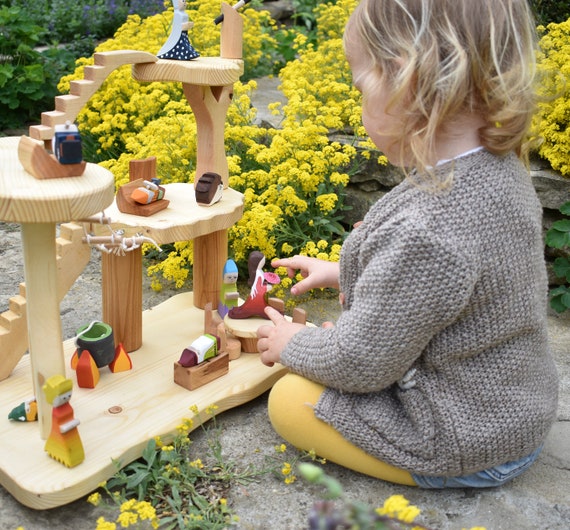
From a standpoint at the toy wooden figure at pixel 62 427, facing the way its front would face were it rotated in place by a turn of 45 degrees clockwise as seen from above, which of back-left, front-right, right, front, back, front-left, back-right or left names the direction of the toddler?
left

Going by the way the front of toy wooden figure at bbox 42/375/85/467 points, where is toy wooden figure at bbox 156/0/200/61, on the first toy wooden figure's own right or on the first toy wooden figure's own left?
on the first toy wooden figure's own left

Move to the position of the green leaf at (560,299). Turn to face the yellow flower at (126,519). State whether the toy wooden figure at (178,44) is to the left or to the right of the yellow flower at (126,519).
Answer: right

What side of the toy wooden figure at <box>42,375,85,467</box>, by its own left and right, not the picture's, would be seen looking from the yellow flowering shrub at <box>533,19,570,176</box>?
left

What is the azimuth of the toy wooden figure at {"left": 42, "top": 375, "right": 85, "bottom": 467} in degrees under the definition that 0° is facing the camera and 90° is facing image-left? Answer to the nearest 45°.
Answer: approximately 315°

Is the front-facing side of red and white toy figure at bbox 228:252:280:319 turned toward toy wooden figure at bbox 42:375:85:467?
no

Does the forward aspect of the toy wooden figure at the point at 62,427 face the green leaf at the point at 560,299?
no

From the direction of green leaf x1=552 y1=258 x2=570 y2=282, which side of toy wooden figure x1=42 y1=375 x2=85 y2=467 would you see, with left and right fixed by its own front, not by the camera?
left
